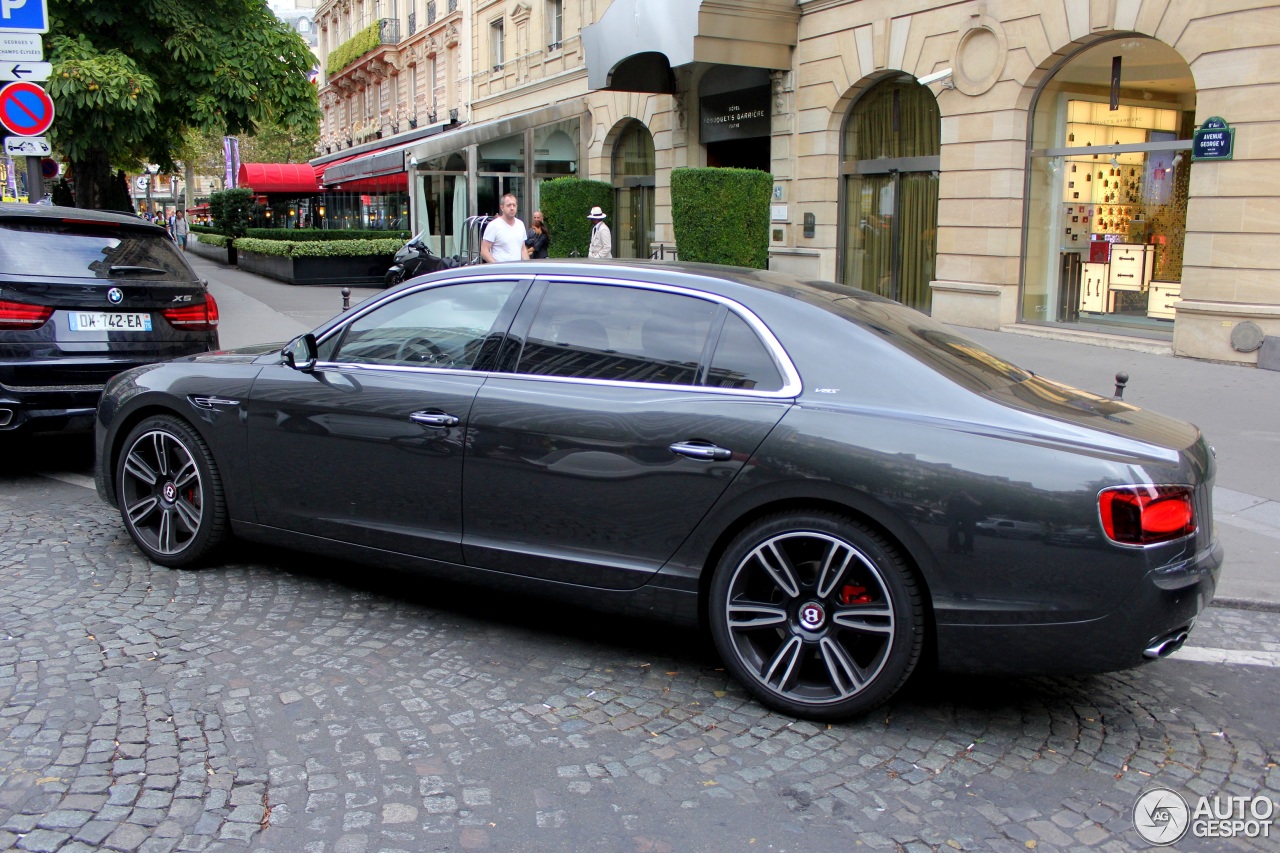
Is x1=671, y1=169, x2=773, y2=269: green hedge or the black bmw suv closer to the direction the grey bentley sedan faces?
the black bmw suv

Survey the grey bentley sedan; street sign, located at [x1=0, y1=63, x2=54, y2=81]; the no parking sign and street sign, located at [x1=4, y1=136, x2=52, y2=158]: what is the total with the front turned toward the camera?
3

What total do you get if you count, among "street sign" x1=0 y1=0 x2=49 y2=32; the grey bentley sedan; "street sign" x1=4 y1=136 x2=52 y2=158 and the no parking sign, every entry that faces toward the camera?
3

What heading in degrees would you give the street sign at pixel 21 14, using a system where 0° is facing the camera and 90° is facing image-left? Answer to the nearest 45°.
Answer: approximately 0°

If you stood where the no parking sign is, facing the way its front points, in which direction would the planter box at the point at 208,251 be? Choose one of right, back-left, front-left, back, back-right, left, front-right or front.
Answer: back

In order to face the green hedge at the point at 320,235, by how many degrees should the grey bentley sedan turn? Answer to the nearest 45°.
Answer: approximately 45° to its right

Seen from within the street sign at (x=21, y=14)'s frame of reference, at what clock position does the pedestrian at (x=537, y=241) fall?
The pedestrian is roughly at 8 o'clock from the street sign.
